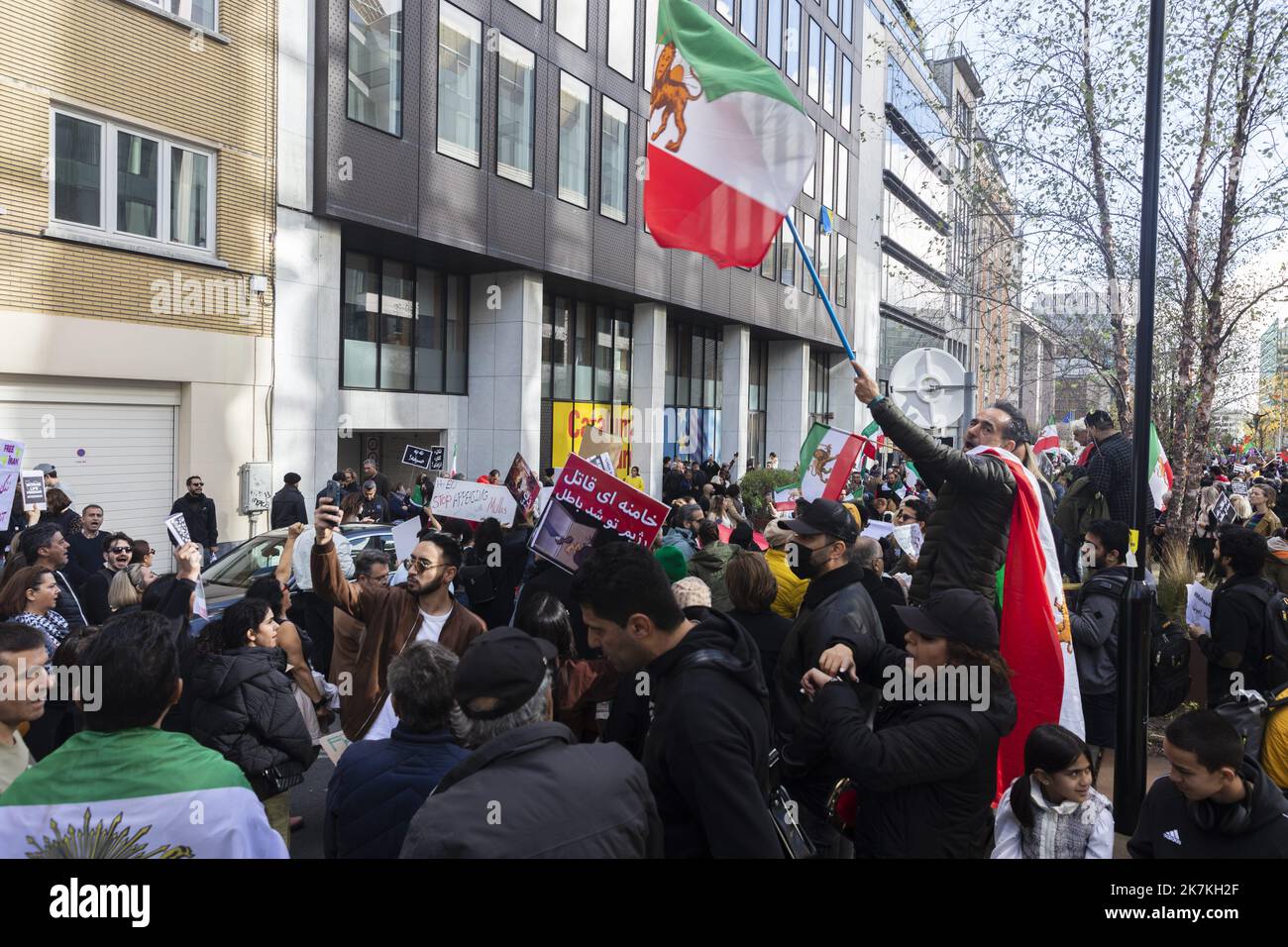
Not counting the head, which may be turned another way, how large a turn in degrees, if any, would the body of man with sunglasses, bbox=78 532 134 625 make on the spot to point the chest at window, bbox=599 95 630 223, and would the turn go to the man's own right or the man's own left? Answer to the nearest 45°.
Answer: approximately 90° to the man's own left

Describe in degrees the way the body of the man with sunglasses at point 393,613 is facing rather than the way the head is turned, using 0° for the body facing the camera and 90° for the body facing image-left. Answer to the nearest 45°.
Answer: approximately 45°

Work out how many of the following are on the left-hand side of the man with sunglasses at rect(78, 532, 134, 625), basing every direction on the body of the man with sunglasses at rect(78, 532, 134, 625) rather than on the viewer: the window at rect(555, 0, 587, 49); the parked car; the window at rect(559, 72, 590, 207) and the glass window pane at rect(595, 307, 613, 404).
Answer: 4

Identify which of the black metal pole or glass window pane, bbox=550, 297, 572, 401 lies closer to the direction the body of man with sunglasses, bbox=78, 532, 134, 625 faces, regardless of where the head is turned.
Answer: the black metal pole

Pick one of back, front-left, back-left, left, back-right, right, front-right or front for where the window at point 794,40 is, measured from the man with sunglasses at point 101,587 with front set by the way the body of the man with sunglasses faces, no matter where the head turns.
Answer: left

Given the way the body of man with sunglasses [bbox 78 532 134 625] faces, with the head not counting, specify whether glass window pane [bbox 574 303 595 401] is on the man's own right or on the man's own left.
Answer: on the man's own left

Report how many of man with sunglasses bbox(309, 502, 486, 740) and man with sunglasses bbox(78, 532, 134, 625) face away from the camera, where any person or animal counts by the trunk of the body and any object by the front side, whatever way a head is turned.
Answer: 0

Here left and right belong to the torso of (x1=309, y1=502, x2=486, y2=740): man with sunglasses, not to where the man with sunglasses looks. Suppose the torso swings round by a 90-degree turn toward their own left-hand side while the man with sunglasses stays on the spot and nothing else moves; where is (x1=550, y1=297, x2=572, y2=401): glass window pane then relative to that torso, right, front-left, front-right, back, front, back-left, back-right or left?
back-left
